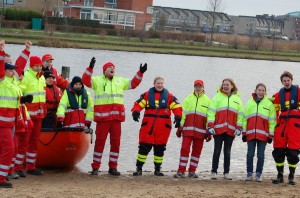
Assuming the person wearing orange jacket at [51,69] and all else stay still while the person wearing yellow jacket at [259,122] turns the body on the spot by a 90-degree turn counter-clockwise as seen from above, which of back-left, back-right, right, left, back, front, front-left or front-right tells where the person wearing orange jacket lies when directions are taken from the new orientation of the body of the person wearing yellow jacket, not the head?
back

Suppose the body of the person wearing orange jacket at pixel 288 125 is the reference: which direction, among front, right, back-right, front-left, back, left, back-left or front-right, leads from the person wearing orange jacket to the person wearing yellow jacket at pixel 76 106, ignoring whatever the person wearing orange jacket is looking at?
right

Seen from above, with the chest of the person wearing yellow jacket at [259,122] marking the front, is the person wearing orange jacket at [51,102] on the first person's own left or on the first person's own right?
on the first person's own right

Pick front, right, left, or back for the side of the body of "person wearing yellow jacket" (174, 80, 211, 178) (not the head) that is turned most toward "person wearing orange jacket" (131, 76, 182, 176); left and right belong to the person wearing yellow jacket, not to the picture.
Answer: right

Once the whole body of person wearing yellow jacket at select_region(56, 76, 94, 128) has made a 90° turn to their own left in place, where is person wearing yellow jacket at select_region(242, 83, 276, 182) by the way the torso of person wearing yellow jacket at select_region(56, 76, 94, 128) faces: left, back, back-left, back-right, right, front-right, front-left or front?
front

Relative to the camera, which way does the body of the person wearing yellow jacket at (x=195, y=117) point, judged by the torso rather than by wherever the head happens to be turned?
toward the camera

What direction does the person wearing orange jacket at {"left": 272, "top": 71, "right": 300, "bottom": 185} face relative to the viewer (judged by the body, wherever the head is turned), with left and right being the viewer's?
facing the viewer

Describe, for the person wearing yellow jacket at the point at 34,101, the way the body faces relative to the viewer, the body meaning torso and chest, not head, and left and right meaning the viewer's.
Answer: facing the viewer and to the right of the viewer

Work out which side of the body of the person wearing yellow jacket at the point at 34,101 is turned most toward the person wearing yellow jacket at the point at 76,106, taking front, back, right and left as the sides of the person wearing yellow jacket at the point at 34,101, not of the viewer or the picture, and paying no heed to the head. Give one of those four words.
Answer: left

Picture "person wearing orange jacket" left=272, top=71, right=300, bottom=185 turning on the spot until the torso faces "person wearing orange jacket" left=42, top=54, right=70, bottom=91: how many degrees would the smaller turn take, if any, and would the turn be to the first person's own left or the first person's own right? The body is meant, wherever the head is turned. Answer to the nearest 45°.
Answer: approximately 90° to the first person's own right

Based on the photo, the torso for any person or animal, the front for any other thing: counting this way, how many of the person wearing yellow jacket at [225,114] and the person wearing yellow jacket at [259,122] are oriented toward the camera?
2

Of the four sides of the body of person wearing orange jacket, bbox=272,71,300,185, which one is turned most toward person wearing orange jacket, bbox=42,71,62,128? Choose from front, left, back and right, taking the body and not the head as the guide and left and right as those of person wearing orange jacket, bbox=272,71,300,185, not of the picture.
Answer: right

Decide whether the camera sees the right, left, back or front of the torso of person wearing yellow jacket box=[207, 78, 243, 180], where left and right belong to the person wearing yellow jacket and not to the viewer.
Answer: front

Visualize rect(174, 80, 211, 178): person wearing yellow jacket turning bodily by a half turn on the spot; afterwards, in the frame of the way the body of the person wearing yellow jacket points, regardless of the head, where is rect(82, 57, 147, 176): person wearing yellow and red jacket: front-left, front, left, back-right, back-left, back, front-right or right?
left
